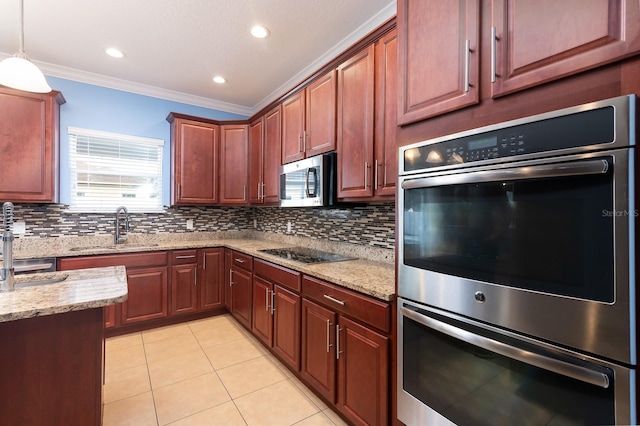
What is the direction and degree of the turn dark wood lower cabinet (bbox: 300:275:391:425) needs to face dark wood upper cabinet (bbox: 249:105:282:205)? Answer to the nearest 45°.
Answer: approximately 90° to its right

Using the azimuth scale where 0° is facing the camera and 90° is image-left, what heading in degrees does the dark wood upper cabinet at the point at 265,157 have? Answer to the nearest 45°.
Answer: approximately 45°

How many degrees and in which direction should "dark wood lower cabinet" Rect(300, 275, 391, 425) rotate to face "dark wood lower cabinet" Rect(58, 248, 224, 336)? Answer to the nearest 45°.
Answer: approximately 90° to its right

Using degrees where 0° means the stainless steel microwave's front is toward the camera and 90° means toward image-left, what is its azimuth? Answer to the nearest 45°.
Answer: approximately 45°

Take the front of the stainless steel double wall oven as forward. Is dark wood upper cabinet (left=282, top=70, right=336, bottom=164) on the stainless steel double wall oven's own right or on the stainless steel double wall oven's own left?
on the stainless steel double wall oven's own right

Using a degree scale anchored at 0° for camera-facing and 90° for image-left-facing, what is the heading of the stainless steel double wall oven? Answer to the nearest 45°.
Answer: approximately 45°

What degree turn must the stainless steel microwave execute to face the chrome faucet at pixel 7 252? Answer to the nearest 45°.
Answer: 0° — it already faces it

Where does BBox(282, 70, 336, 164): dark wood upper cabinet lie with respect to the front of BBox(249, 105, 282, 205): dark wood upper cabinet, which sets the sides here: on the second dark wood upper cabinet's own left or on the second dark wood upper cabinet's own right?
on the second dark wood upper cabinet's own left

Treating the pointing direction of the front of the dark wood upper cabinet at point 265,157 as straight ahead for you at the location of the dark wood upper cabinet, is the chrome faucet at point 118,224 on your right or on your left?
on your right
